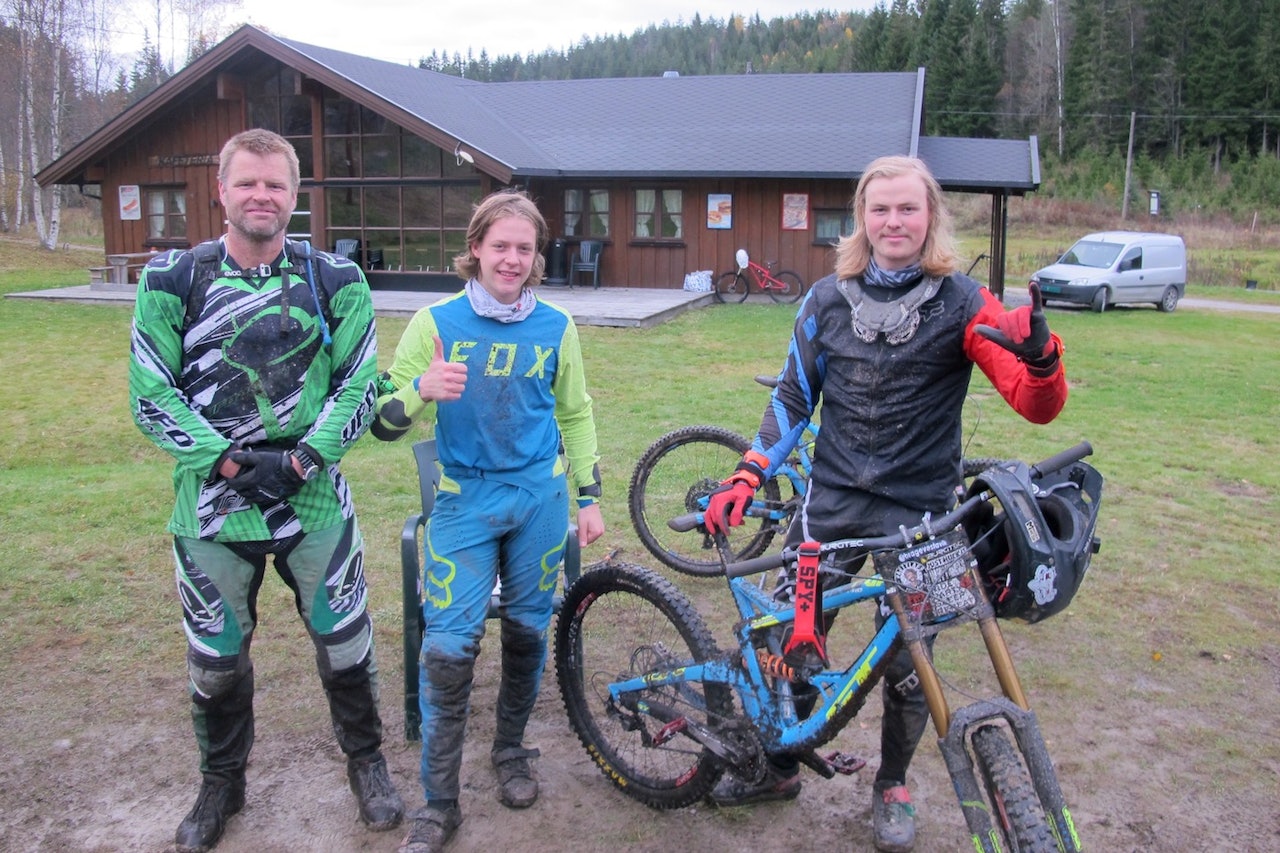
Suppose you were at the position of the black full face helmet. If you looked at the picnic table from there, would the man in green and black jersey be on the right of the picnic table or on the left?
left

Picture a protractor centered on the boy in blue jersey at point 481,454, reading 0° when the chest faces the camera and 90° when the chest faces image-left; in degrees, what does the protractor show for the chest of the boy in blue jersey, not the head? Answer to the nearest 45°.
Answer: approximately 0°

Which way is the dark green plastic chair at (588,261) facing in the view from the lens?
facing the viewer and to the left of the viewer

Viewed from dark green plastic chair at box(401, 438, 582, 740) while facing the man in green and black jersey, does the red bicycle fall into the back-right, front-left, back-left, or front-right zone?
back-right

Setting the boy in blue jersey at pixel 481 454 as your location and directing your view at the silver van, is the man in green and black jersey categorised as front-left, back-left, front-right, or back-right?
back-left

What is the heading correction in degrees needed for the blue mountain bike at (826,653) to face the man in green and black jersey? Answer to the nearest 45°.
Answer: approximately 135° to its right

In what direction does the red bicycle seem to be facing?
to the viewer's left

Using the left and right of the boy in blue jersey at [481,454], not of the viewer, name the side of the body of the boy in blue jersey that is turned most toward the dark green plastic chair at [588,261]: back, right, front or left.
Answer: back

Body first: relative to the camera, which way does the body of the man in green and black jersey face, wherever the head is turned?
toward the camera

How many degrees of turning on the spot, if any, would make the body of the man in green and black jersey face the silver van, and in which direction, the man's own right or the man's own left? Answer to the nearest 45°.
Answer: approximately 135° to the man's own left

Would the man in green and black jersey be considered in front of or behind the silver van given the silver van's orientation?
in front
